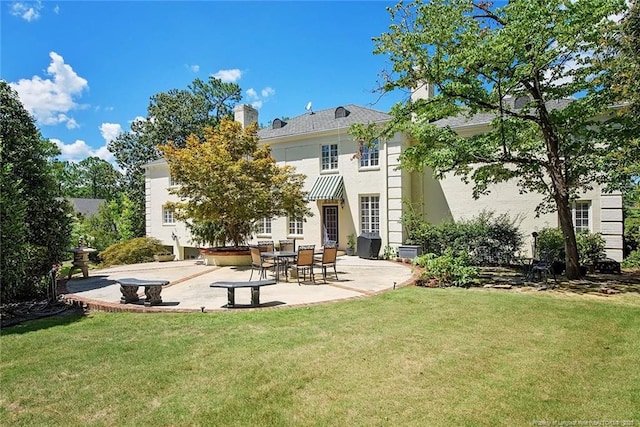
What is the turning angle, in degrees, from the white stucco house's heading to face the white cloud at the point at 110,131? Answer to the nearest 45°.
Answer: approximately 135° to its right

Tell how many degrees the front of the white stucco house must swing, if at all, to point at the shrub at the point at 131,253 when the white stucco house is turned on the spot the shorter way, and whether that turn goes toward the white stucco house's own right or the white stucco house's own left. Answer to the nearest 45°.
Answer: approximately 90° to the white stucco house's own right

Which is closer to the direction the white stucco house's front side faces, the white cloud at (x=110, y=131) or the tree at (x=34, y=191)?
the tree

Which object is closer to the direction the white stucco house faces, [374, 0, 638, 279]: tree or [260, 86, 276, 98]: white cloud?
the tree

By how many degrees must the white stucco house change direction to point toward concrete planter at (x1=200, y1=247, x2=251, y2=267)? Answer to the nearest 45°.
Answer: approximately 45° to its right

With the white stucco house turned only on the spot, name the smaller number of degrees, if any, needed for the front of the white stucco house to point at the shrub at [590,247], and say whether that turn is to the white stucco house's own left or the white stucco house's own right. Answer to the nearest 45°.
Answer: approximately 45° to the white stucco house's own left

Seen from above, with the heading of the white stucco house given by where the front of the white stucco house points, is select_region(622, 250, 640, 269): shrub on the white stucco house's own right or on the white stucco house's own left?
on the white stucco house's own left

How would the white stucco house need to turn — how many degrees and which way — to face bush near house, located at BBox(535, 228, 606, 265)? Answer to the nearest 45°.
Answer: approximately 45° to its left
